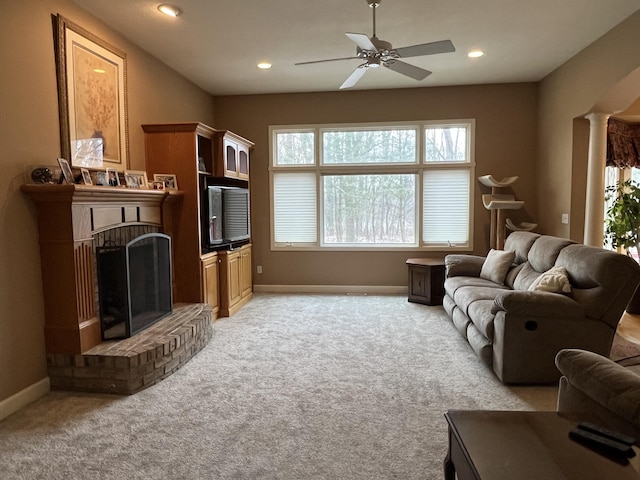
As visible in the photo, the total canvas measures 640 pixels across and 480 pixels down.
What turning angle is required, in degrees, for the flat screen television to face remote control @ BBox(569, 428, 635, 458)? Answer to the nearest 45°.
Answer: approximately 45° to its right

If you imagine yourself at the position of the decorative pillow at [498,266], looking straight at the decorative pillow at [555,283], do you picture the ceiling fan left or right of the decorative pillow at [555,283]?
right

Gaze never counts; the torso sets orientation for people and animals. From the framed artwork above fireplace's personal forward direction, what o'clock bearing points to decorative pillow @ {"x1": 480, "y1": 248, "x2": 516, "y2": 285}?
The decorative pillow is roughly at 11 o'clock from the framed artwork above fireplace.

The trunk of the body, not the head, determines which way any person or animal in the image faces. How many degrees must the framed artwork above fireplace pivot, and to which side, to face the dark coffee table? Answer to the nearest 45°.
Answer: approximately 45° to its right

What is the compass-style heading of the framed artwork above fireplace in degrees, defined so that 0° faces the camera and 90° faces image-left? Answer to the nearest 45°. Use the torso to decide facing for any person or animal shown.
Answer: approximately 315°

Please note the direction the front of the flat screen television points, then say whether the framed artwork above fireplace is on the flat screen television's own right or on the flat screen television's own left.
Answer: on the flat screen television's own right

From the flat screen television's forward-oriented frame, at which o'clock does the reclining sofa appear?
The reclining sofa is roughly at 12 o'clock from the flat screen television.

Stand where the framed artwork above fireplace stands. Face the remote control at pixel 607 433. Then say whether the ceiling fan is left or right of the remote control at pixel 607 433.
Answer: left

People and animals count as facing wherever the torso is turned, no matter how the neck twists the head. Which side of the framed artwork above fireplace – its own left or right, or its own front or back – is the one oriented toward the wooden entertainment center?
left

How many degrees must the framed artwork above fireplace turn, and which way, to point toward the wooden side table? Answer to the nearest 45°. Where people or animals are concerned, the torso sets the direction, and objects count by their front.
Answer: approximately 45° to its left
